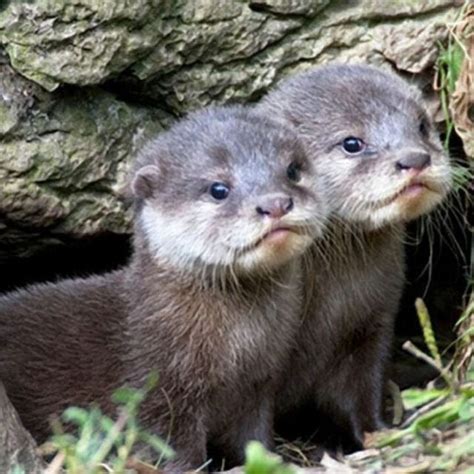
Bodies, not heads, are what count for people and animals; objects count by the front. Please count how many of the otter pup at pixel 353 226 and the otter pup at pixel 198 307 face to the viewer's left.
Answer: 0

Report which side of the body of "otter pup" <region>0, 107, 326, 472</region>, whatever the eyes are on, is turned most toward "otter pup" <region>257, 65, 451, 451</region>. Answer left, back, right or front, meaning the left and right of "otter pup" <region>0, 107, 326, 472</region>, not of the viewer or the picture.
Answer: left

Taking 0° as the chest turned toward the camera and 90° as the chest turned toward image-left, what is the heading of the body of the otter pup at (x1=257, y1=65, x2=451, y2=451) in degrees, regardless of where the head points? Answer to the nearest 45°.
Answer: approximately 315°

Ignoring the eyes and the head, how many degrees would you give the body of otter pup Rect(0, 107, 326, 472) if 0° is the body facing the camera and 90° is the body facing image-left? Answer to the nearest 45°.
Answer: approximately 315°

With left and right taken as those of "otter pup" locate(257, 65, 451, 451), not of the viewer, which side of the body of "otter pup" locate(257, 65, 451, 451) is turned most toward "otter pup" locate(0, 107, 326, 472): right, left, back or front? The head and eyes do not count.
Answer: right
